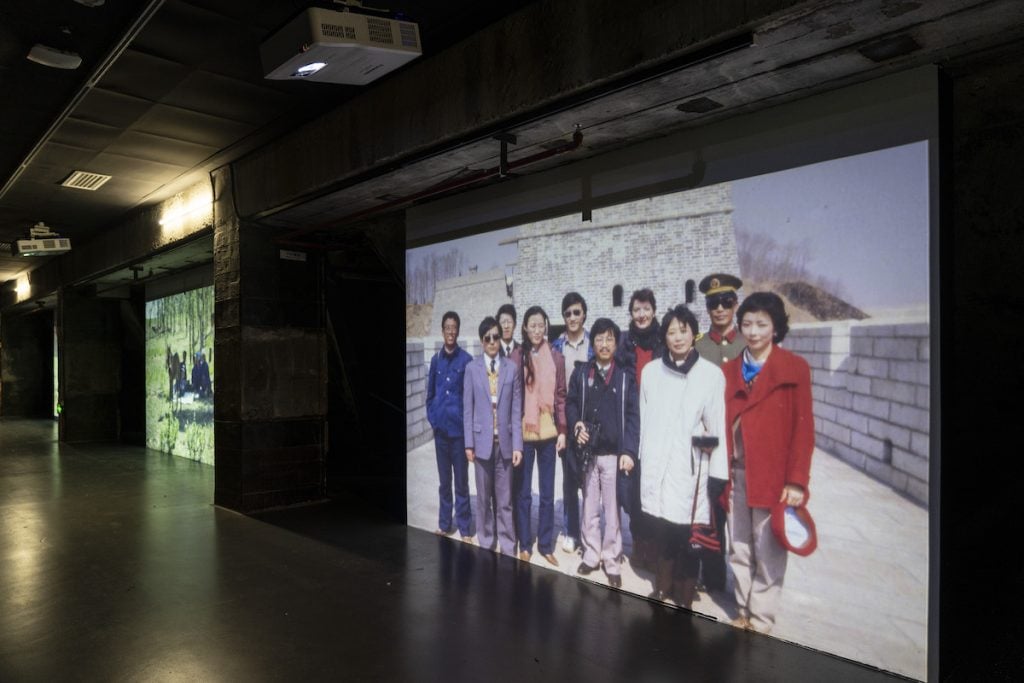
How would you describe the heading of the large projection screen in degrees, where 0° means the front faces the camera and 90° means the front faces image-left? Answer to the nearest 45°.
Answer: approximately 45°

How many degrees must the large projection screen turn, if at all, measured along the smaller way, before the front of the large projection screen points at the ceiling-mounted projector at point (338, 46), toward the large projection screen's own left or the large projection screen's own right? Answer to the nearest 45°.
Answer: approximately 45° to the large projection screen's own right

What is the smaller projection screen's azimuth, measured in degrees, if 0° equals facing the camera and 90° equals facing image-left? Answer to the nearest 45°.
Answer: approximately 45°

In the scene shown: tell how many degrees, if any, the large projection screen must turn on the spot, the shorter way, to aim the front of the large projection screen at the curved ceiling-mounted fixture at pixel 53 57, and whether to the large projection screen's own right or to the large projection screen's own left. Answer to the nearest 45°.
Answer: approximately 45° to the large projection screen's own right
